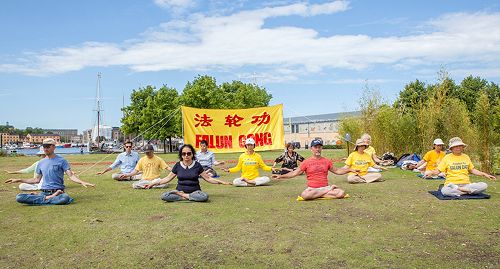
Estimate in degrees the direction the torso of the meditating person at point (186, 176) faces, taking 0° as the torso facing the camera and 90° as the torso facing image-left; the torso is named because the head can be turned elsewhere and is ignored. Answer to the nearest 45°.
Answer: approximately 0°

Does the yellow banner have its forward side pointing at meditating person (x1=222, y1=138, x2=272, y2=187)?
yes

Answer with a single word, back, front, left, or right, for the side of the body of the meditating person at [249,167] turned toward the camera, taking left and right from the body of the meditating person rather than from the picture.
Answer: front

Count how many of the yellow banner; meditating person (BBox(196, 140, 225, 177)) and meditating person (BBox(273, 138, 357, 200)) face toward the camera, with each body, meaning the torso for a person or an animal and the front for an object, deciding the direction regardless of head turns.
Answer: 3

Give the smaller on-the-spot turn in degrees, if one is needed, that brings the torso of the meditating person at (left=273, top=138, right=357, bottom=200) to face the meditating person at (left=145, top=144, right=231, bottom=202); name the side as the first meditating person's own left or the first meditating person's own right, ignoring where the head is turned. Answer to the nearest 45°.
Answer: approximately 90° to the first meditating person's own right

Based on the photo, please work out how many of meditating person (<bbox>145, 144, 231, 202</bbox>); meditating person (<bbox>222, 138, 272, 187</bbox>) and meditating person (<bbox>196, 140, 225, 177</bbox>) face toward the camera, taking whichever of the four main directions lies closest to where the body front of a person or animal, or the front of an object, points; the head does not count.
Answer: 3
